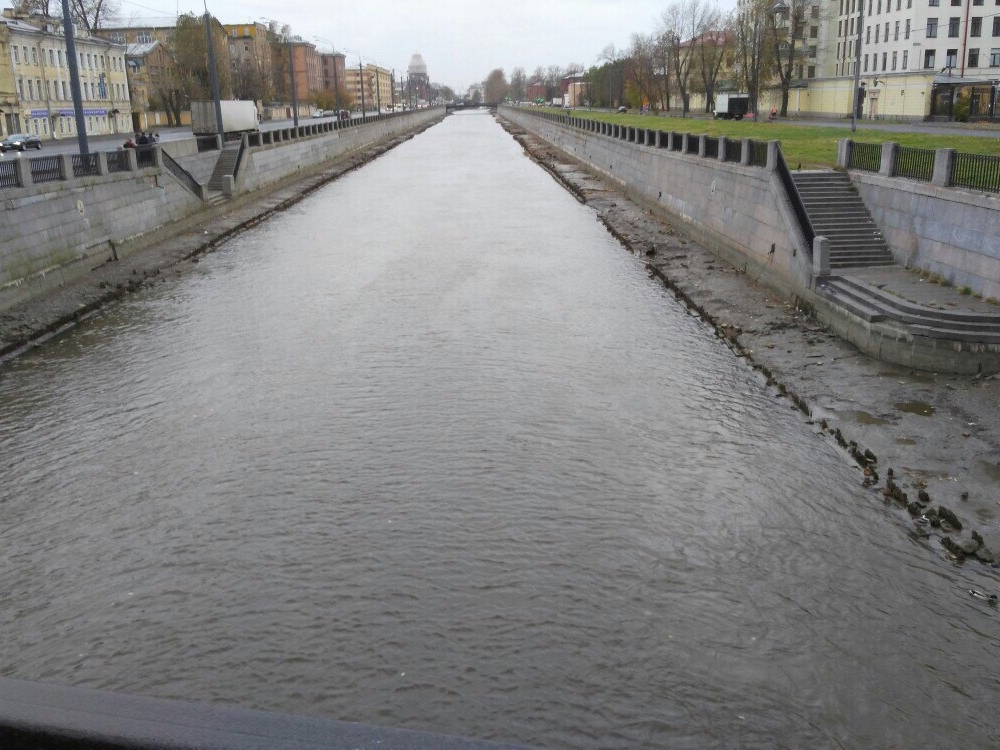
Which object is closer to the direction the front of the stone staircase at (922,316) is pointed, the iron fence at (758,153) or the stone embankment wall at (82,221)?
the stone embankment wall

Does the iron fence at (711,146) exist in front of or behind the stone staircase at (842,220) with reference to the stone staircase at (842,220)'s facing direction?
behind

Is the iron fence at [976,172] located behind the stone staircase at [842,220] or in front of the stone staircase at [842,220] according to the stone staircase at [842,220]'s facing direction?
in front

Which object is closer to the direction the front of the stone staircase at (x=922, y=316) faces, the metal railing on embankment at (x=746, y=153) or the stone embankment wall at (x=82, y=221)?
the stone embankment wall

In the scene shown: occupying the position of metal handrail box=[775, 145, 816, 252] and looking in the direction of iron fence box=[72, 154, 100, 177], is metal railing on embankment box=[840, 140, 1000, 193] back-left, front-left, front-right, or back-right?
back-left

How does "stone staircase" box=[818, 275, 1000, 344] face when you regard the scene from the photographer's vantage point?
facing the viewer and to the left of the viewer

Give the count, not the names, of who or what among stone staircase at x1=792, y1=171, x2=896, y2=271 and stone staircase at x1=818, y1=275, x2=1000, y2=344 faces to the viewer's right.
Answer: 0

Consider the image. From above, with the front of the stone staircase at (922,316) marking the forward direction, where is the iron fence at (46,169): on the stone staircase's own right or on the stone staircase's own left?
on the stone staircase's own right

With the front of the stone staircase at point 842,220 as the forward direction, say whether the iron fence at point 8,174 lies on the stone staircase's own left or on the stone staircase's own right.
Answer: on the stone staircase's own right

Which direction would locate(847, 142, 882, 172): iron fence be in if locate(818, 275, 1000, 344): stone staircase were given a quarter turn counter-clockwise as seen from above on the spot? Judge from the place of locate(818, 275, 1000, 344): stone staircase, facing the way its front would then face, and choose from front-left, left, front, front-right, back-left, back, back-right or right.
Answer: back-left

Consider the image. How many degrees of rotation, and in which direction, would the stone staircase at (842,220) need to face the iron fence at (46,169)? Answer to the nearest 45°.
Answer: approximately 90° to its right

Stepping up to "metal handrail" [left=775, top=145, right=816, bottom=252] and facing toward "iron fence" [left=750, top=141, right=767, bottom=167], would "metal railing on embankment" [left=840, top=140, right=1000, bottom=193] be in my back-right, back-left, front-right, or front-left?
back-right

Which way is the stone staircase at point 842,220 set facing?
toward the camera

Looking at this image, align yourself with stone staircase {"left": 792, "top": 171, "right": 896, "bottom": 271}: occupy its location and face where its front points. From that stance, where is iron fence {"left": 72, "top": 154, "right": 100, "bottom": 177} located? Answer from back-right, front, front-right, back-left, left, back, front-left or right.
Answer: right
